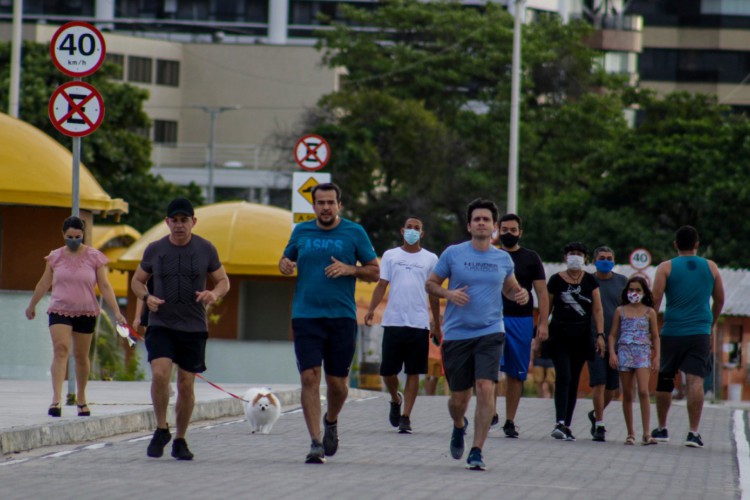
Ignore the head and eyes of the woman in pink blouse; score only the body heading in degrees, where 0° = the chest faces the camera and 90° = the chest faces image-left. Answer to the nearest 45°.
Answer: approximately 0°

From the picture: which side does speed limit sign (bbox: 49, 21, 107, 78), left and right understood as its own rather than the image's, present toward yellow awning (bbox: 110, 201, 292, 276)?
back

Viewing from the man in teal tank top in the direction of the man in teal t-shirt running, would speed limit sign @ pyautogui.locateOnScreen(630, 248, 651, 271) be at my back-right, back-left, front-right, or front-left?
back-right

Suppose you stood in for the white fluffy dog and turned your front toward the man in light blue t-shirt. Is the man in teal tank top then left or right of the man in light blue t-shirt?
left

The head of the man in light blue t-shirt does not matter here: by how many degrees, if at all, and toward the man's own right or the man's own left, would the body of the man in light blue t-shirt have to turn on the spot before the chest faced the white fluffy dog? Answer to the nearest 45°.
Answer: approximately 135° to the man's own right

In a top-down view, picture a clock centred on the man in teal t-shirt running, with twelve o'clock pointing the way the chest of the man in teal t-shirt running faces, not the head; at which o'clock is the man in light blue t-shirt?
The man in light blue t-shirt is roughly at 9 o'clock from the man in teal t-shirt running.

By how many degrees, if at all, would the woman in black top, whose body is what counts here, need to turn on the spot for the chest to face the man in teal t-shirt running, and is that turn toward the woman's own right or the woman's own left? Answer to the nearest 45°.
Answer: approximately 45° to the woman's own right
